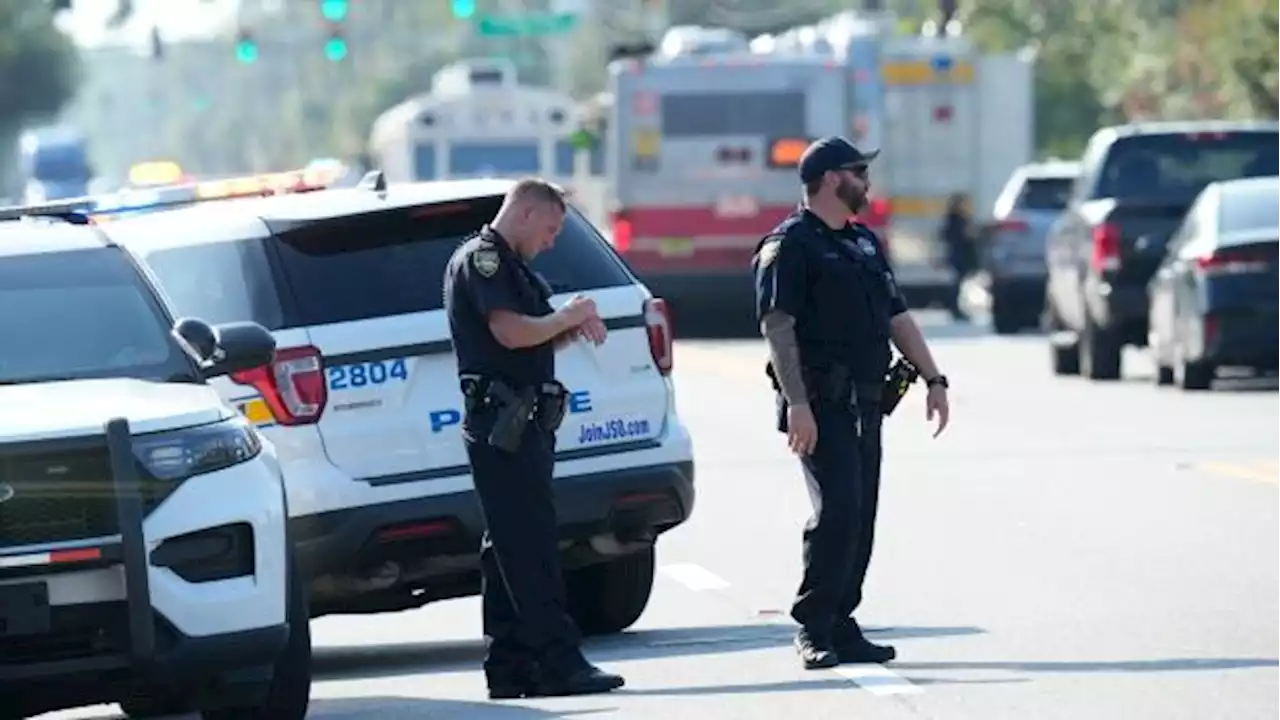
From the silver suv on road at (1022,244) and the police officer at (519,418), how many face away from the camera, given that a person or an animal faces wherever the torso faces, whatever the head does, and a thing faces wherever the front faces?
1

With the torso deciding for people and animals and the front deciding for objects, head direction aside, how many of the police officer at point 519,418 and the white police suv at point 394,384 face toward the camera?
0

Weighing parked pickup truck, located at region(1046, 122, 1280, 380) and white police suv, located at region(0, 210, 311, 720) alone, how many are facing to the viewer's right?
0

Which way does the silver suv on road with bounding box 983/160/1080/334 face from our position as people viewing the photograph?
facing away from the viewer

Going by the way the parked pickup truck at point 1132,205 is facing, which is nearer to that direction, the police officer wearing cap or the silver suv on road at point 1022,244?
the silver suv on road

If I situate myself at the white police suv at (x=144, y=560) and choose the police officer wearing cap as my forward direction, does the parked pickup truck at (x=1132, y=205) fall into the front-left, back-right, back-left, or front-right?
front-left

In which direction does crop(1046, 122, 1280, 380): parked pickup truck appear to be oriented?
away from the camera

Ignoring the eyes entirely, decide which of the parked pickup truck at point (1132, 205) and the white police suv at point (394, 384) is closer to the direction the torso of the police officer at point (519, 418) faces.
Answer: the parked pickup truck

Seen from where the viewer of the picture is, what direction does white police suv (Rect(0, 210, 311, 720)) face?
facing the viewer

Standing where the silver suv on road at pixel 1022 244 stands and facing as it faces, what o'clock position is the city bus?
The city bus is roughly at 8 o'clock from the silver suv on road.

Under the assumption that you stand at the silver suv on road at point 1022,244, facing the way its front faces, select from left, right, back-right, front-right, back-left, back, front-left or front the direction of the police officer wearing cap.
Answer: back

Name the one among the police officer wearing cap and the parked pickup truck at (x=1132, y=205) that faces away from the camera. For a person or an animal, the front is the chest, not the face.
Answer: the parked pickup truck

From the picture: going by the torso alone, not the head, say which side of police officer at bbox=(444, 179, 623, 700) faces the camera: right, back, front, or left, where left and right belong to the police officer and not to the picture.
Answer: right
